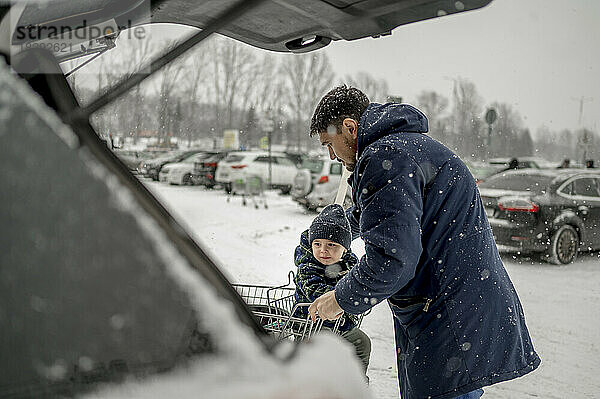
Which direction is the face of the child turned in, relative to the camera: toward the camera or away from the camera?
toward the camera

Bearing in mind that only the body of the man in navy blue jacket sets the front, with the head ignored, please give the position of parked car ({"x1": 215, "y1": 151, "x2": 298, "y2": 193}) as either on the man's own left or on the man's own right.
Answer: on the man's own right

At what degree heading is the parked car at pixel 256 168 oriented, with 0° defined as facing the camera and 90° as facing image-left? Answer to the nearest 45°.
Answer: approximately 225°

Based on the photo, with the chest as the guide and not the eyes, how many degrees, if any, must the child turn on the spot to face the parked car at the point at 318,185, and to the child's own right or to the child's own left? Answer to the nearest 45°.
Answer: approximately 135° to the child's own left

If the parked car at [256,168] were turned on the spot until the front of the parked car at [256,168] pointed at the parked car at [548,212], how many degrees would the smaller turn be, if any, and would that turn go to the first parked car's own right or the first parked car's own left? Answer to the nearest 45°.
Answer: approximately 90° to the first parked car's own right

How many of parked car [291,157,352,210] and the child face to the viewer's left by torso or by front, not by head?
0

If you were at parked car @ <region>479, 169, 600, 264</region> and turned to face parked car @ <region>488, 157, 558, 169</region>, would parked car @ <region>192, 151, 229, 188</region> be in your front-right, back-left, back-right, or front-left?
front-left

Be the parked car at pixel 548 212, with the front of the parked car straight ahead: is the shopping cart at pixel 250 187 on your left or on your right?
on your left

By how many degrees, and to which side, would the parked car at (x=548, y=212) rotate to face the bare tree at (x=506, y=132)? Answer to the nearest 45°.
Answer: approximately 45° to its left

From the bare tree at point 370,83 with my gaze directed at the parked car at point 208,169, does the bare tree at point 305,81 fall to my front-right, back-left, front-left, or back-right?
front-right

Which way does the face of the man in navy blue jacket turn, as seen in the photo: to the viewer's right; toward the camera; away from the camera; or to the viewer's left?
to the viewer's left

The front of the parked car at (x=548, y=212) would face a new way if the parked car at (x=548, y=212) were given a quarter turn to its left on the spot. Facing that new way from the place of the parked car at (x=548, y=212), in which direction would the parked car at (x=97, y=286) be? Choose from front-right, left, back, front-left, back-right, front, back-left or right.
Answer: back-left

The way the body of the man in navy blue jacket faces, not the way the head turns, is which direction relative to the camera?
to the viewer's left
